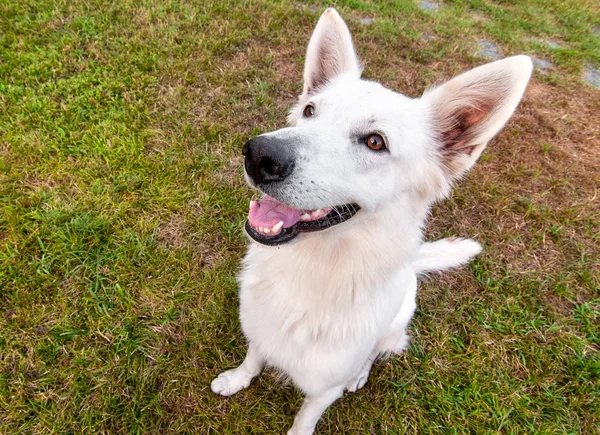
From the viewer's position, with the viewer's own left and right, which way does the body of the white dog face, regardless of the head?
facing the viewer and to the left of the viewer
